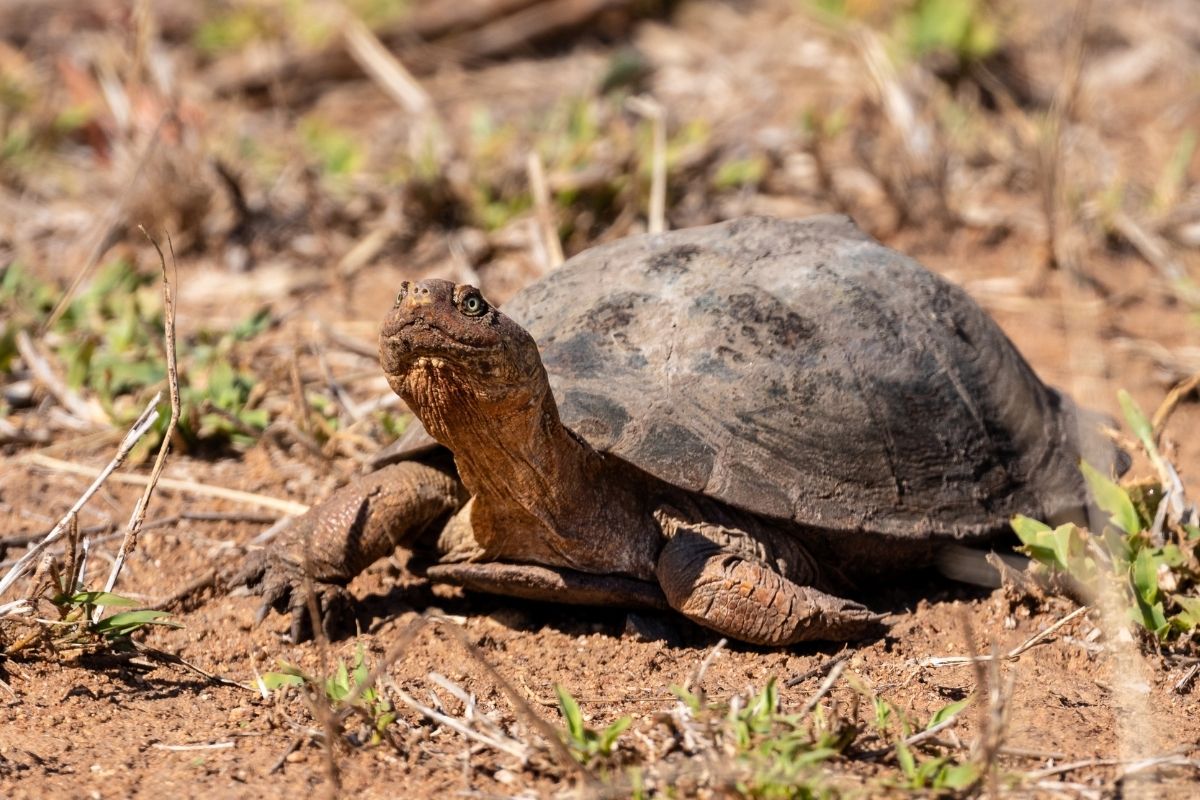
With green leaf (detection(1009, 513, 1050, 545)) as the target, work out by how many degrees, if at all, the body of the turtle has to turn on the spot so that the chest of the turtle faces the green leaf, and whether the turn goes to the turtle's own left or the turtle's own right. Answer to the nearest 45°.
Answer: approximately 135° to the turtle's own left

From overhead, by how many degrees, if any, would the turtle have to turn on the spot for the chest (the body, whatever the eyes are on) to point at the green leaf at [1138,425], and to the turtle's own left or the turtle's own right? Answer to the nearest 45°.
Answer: approximately 135° to the turtle's own left

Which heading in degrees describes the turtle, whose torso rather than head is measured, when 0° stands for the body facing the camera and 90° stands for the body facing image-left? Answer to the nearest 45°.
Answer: approximately 45°

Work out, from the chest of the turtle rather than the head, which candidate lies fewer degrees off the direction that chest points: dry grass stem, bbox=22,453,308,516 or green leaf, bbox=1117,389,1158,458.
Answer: the dry grass stem

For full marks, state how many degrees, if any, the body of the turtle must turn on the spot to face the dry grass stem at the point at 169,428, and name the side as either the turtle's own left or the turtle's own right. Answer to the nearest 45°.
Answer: approximately 45° to the turtle's own right

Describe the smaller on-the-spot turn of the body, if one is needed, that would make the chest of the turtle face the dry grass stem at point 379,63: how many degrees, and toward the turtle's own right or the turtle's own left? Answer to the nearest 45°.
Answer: approximately 135° to the turtle's own right

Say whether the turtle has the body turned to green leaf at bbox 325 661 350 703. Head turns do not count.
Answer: yes

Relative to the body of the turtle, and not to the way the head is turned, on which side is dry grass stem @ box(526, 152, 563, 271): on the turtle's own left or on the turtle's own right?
on the turtle's own right

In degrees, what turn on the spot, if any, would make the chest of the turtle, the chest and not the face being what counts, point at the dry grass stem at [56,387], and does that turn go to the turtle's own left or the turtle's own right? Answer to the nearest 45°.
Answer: approximately 90° to the turtle's own right

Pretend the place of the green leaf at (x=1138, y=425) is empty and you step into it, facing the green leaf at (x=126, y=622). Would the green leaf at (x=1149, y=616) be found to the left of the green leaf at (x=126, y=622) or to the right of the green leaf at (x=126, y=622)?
left
